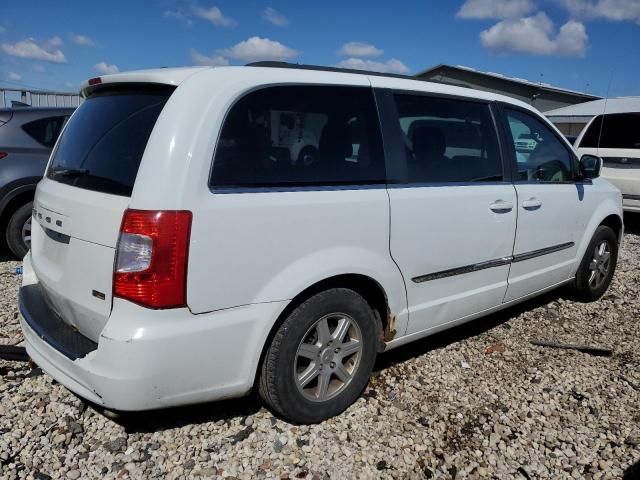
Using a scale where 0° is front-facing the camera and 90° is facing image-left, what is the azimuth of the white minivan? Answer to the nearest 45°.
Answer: approximately 225°

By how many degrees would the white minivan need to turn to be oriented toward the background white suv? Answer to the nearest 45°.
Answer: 0° — it already faces it

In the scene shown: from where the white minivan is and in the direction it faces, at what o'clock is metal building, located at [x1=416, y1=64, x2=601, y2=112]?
The metal building is roughly at 11 o'clock from the white minivan.
